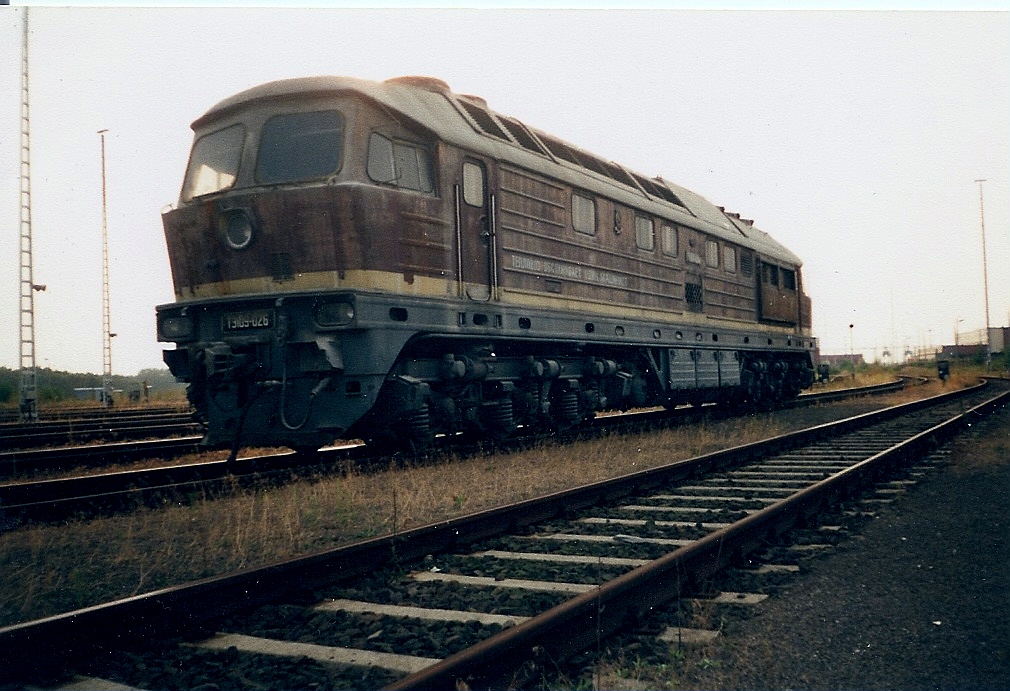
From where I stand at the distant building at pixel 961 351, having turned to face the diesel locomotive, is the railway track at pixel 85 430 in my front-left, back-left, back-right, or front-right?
front-right

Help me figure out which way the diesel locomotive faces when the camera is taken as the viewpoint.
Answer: facing the viewer and to the left of the viewer

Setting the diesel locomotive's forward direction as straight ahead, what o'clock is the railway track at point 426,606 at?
The railway track is roughly at 10 o'clock from the diesel locomotive.

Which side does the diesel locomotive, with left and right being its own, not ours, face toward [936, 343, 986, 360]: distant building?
back
